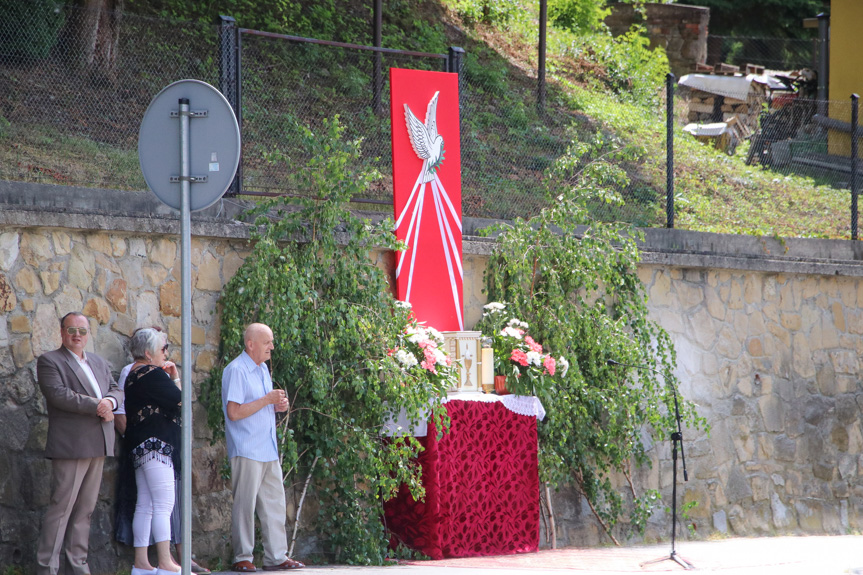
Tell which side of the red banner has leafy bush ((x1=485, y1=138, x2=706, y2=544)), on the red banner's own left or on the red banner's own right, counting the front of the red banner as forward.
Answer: on the red banner's own left

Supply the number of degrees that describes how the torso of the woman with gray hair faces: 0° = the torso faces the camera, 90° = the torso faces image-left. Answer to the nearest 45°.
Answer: approximately 270°

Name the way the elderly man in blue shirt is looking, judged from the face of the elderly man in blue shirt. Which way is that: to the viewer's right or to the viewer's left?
to the viewer's right

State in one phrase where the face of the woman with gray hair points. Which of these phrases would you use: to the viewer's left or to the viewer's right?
to the viewer's right

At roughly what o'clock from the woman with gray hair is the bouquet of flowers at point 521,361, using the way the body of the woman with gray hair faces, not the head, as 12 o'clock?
The bouquet of flowers is roughly at 11 o'clock from the woman with gray hair.

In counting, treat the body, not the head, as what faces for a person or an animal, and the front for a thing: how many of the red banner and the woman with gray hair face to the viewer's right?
1

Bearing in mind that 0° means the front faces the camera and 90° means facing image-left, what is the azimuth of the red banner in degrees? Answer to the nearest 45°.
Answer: approximately 0°

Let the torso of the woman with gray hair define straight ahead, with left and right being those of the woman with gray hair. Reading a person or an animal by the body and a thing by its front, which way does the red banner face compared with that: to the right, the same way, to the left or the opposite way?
to the right
